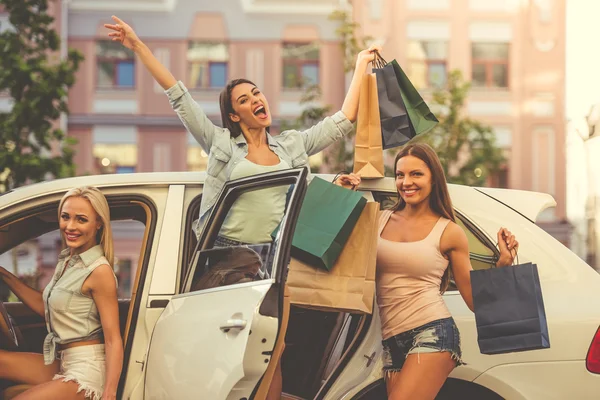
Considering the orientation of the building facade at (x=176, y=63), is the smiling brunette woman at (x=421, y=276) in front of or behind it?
in front

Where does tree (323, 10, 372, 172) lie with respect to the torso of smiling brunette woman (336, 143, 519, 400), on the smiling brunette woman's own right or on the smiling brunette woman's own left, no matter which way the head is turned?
on the smiling brunette woman's own right

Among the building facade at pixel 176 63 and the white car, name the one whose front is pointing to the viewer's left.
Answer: the white car

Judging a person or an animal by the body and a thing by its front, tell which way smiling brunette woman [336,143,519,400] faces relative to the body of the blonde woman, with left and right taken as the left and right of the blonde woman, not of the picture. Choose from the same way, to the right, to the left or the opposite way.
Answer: the same way

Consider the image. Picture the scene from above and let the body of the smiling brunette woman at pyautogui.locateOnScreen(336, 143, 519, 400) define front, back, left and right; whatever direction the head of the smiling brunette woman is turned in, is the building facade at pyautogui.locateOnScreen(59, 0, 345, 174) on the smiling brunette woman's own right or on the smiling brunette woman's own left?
on the smiling brunette woman's own right

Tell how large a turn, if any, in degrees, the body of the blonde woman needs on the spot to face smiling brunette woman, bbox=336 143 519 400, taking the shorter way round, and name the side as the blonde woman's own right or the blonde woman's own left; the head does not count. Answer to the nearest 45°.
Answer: approximately 90° to the blonde woman's own left

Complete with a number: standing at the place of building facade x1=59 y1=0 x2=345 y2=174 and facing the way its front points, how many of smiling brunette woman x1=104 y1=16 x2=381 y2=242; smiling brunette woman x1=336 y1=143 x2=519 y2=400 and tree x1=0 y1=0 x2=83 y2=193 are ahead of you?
3

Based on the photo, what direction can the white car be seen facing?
to the viewer's left

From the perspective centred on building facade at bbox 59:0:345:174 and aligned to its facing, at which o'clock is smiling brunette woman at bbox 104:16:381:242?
The smiling brunette woman is roughly at 12 o'clock from the building facade.

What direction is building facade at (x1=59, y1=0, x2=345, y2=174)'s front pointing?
toward the camera

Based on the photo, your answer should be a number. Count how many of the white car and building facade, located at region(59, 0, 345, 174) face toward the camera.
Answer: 1

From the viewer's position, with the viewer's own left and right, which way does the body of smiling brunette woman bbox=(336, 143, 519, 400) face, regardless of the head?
facing the viewer and to the left of the viewer

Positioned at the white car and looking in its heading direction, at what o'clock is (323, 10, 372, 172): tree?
The tree is roughly at 3 o'clock from the white car.

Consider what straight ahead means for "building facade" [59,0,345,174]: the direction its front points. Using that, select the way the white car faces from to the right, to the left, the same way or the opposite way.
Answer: to the right
